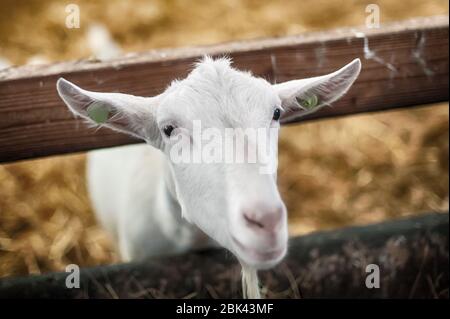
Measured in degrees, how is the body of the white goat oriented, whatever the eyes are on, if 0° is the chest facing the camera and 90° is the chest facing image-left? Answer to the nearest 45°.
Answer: approximately 315°
